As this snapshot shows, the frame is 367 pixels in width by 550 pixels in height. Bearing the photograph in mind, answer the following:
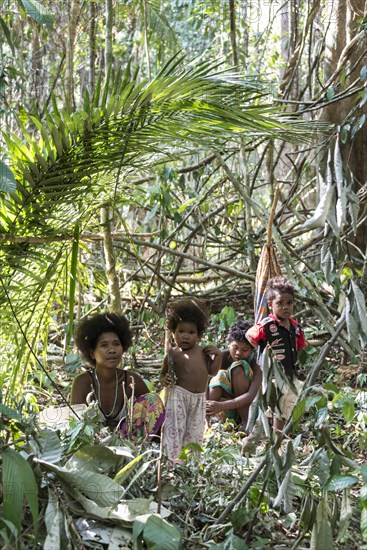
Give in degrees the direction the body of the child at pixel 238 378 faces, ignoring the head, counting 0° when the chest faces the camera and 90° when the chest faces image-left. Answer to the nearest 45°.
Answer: approximately 45°

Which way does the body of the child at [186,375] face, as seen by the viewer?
toward the camera

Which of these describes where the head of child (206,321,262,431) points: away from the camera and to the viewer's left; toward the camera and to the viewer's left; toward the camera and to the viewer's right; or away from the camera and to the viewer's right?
toward the camera and to the viewer's left

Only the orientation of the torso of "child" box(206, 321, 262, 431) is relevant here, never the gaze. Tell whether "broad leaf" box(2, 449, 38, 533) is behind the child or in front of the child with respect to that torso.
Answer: in front

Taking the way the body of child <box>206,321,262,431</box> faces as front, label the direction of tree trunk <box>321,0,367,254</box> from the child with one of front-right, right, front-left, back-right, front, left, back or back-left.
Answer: back

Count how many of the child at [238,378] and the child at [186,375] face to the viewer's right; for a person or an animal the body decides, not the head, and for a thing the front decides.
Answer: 0

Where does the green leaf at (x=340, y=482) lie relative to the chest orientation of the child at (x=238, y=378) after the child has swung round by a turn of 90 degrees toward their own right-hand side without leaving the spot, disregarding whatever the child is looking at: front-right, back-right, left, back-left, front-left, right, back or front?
back-left

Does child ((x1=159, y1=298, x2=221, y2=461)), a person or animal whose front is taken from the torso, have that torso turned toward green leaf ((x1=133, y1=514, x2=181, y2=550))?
yes
